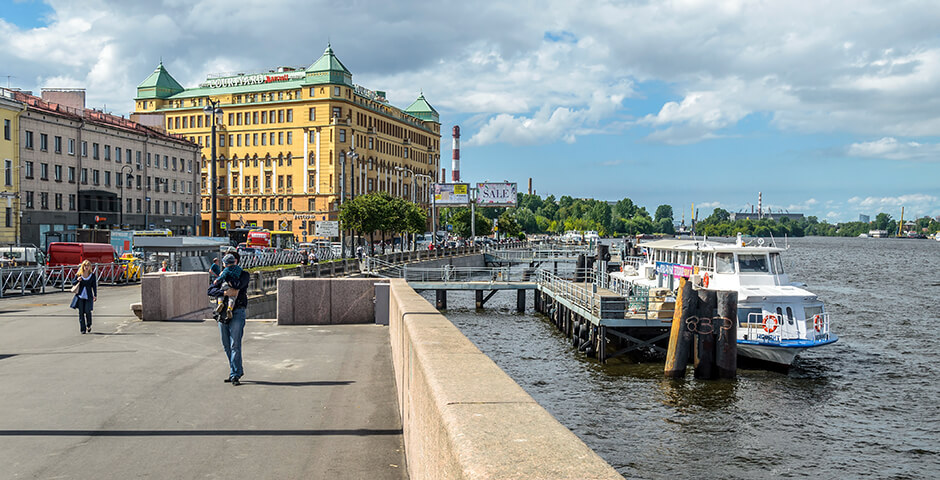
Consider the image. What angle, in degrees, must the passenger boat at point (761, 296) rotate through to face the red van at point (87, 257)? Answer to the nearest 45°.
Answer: approximately 135° to its right

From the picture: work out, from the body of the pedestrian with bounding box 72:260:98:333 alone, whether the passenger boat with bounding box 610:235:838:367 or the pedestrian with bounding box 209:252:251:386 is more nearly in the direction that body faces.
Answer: the pedestrian

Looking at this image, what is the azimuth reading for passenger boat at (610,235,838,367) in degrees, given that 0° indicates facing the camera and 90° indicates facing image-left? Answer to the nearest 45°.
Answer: approximately 315°

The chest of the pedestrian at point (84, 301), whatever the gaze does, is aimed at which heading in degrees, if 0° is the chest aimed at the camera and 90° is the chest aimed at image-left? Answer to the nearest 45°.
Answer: approximately 0°

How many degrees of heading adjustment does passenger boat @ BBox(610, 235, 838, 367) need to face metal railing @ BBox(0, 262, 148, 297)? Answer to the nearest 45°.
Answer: approximately 135° to its right

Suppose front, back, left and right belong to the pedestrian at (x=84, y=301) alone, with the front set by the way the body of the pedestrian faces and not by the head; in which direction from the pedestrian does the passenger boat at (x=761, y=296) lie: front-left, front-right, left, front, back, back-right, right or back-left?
left
